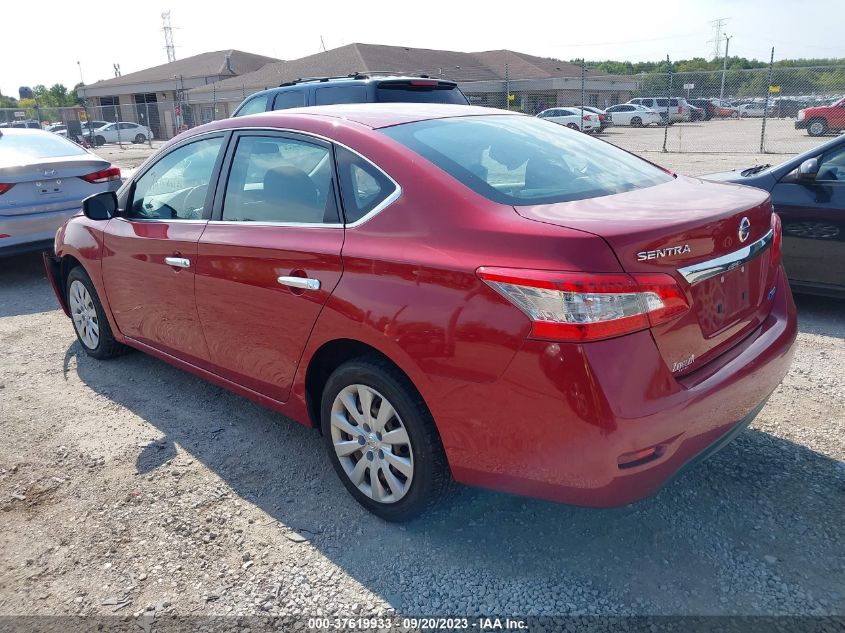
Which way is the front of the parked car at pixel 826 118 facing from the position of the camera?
facing to the left of the viewer

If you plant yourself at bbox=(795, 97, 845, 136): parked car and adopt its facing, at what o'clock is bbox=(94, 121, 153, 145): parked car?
bbox=(94, 121, 153, 145): parked car is roughly at 12 o'clock from bbox=(795, 97, 845, 136): parked car.

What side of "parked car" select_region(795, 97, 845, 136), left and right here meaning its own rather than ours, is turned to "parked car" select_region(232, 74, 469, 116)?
left

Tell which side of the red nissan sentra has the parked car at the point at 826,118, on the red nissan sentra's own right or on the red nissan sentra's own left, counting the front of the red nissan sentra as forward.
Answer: on the red nissan sentra's own right

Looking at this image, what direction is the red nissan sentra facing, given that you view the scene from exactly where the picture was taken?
facing away from the viewer and to the left of the viewer

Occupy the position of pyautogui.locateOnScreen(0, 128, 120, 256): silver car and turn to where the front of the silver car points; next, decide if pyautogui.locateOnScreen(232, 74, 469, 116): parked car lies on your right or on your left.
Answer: on your right

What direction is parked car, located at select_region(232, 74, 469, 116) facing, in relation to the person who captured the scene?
facing away from the viewer and to the left of the viewer

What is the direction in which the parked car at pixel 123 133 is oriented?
to the viewer's left

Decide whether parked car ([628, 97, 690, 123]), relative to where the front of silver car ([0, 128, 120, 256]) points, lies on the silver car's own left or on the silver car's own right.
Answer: on the silver car's own right

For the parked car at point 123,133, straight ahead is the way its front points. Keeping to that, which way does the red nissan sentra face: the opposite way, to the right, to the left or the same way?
to the right

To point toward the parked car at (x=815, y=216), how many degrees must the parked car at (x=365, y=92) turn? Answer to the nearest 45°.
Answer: approximately 180°
